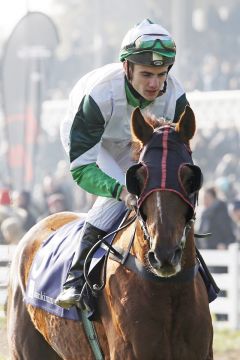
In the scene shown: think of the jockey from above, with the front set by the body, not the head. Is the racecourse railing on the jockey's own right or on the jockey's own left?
on the jockey's own left

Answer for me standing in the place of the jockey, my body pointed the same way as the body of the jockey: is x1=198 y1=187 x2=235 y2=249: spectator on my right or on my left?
on my left

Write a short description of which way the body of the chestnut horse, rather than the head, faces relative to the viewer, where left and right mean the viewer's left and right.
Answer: facing the viewer and to the right of the viewer

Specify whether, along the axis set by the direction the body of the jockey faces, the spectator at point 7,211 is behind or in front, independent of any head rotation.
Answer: behind

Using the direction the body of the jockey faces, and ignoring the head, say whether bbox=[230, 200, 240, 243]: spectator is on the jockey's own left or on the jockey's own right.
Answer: on the jockey's own left

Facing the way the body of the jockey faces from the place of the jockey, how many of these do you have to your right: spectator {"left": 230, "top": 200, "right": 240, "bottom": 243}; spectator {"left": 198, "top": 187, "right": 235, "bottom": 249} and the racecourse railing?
0
